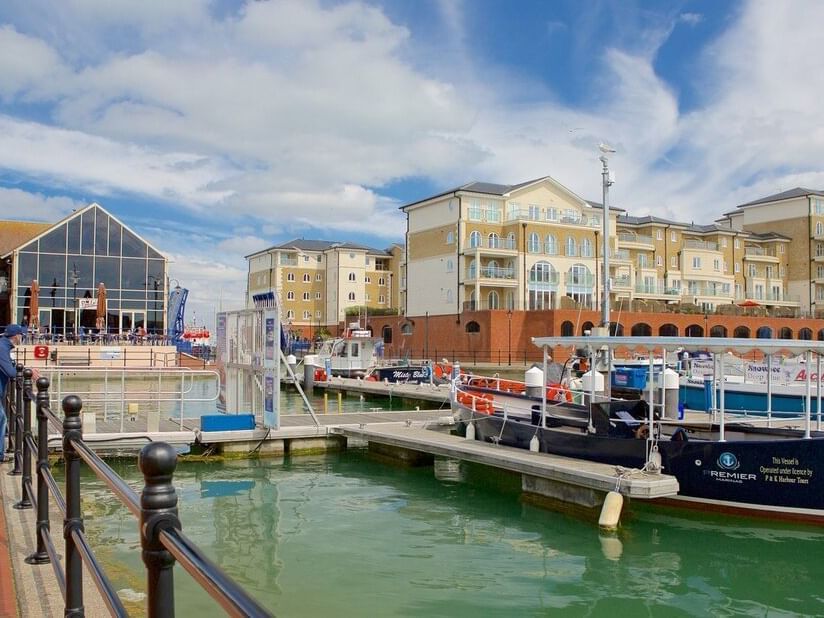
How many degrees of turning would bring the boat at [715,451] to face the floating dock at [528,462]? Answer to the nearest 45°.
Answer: approximately 45° to its left

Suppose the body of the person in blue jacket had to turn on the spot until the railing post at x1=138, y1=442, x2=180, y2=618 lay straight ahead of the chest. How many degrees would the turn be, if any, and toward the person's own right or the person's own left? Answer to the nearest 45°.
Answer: approximately 90° to the person's own right

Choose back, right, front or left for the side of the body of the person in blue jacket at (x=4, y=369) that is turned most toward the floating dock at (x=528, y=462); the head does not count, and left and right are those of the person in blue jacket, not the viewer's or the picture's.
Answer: front

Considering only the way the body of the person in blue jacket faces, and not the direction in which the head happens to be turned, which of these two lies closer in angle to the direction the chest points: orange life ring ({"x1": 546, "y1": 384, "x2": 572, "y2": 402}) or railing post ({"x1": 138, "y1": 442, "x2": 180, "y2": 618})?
the orange life ring

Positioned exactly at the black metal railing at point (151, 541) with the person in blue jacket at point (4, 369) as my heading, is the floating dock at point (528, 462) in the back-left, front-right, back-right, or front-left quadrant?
front-right

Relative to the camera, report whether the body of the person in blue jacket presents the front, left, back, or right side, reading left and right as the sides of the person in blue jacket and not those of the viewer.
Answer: right

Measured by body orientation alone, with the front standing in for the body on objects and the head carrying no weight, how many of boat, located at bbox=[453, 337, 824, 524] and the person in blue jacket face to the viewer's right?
1

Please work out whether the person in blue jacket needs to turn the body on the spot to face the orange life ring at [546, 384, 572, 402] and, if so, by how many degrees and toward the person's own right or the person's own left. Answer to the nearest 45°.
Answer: approximately 45° to the person's own left

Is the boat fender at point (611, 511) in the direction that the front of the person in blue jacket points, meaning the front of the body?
yes

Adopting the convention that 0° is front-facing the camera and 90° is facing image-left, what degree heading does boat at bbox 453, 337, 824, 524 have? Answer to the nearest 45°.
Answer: approximately 135°
